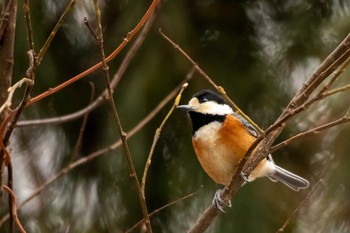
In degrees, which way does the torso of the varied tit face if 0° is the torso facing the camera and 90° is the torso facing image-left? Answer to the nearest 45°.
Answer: approximately 45°
